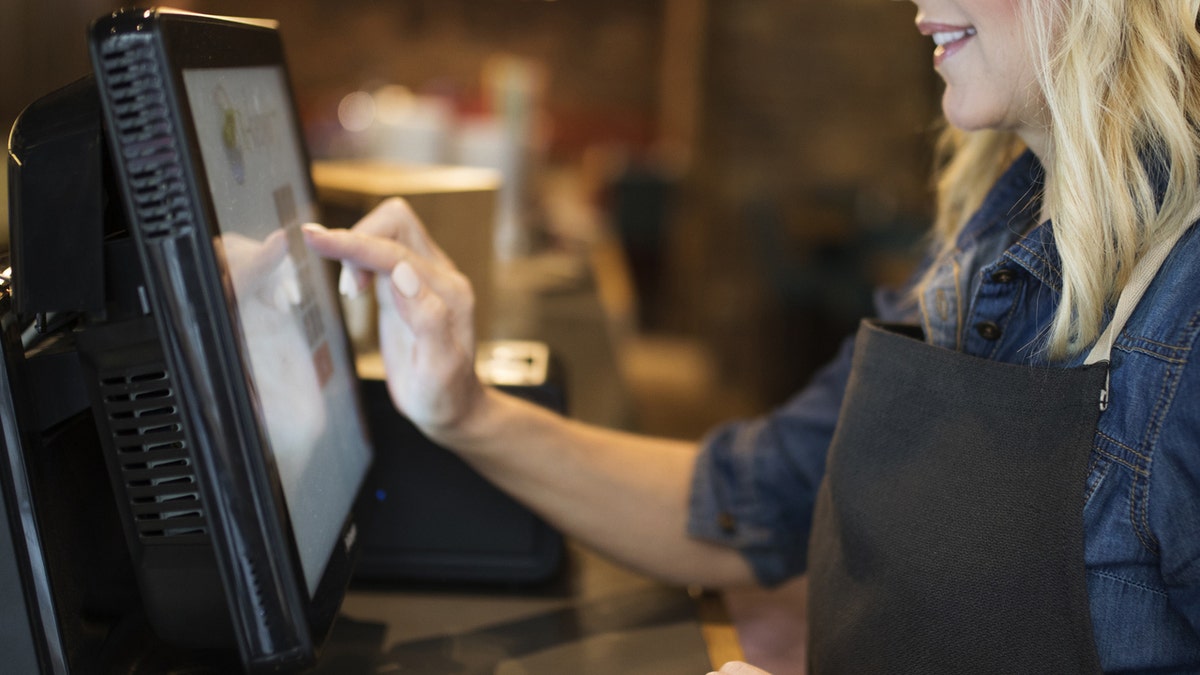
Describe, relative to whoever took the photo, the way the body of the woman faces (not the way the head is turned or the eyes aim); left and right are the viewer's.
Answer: facing the viewer and to the left of the viewer

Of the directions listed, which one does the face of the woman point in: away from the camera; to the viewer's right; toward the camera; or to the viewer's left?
to the viewer's left
